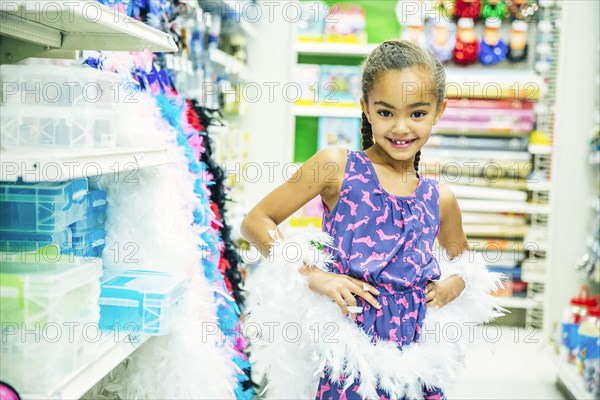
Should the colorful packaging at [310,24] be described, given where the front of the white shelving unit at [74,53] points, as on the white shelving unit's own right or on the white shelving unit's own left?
on the white shelving unit's own left

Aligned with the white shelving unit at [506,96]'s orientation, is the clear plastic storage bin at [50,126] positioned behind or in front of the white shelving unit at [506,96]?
in front

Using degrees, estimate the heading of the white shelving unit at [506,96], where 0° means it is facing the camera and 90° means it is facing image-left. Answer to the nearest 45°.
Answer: approximately 0°

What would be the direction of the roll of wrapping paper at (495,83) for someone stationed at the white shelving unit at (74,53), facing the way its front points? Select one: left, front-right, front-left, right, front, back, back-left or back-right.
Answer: left

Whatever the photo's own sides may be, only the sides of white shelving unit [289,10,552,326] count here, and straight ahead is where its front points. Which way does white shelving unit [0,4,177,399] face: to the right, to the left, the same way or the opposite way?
to the left

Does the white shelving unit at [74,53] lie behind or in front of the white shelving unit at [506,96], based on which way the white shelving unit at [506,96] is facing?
in front

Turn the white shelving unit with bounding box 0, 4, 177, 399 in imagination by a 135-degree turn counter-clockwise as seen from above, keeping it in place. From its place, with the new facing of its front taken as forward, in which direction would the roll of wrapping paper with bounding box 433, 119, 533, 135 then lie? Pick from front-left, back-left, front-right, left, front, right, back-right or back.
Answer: front-right

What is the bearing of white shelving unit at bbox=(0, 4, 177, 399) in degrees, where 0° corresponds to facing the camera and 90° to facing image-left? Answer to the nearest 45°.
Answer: approximately 315°

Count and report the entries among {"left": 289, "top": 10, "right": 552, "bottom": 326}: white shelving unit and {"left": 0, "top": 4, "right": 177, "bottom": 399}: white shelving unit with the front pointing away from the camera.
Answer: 0

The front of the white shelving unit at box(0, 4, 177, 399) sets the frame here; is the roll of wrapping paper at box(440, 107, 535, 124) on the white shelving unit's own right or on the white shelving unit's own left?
on the white shelving unit's own left

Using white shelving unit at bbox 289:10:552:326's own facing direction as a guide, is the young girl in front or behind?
in front

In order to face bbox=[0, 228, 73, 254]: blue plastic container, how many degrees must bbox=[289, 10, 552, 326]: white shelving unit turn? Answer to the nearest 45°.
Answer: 0° — it already faces it
